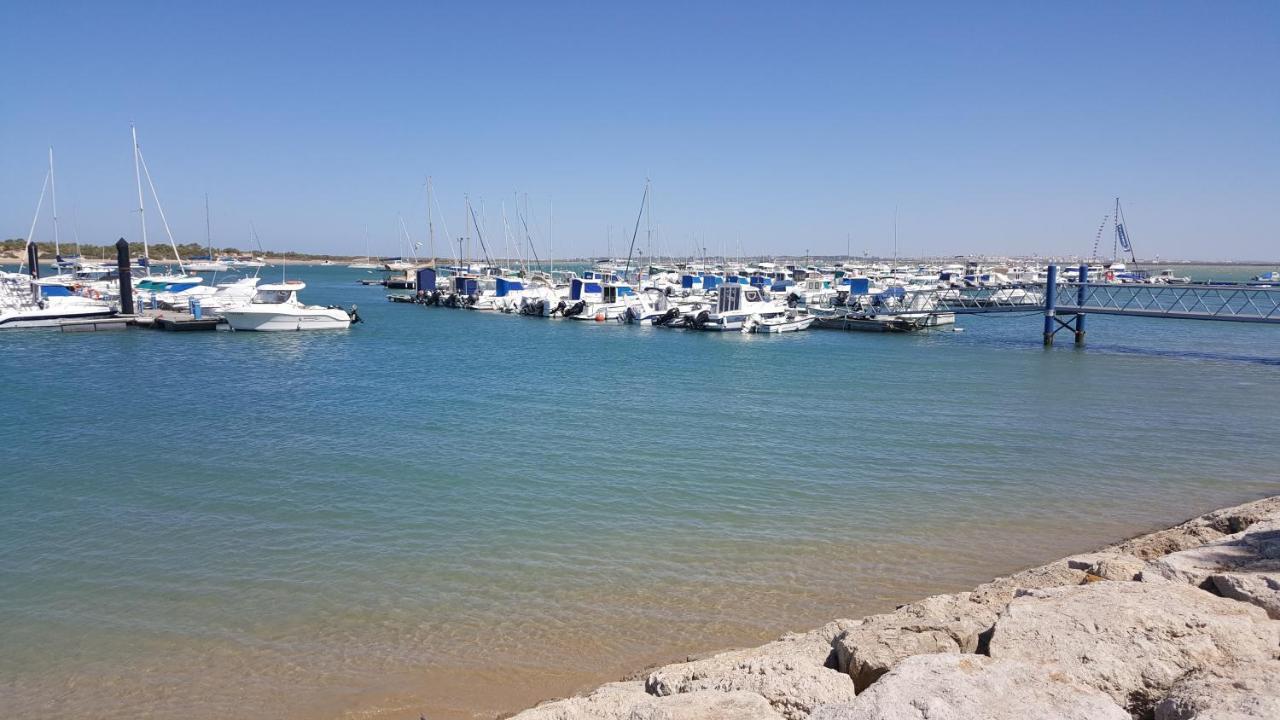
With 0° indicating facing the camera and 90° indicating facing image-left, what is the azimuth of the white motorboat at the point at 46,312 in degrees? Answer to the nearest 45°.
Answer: approximately 270°

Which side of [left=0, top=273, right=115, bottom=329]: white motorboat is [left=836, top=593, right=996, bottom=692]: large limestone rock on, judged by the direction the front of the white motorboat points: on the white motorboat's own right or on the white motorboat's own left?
on the white motorboat's own right

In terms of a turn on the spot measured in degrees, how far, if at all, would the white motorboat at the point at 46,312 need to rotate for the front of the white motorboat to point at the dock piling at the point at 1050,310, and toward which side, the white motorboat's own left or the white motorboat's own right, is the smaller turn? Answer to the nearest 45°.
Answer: approximately 45° to the white motorboat's own right

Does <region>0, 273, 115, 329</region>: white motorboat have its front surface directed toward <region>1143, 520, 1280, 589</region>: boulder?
no

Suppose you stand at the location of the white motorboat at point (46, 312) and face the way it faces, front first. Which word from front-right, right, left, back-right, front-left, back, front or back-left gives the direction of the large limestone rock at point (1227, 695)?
right

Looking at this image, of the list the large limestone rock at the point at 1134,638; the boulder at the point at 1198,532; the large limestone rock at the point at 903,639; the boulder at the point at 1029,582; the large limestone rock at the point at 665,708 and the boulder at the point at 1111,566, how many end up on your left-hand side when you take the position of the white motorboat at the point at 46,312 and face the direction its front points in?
0

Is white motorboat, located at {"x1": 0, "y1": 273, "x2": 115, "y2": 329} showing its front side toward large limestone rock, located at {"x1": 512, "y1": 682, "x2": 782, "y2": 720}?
no

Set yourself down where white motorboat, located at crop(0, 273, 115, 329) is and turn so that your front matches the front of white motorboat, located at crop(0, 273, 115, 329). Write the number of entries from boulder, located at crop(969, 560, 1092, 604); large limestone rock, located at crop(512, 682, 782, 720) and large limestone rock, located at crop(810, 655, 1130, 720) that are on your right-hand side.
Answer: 3

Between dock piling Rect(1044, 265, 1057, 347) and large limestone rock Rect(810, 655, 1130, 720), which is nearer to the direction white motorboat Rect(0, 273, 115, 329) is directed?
the dock piling
